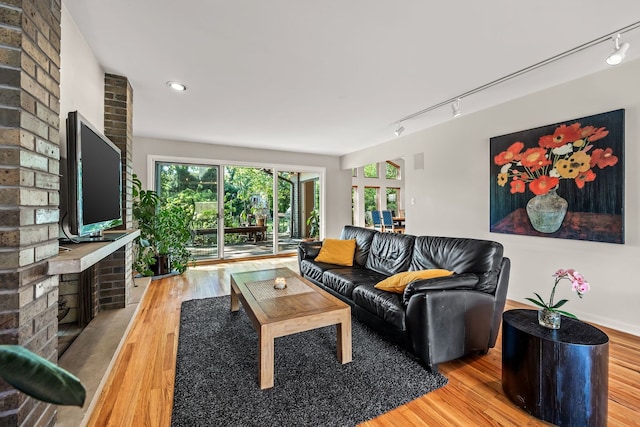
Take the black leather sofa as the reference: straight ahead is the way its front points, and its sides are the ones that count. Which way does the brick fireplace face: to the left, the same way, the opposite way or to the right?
the opposite way

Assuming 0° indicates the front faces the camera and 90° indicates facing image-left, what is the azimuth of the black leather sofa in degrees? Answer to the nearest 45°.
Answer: approximately 45°

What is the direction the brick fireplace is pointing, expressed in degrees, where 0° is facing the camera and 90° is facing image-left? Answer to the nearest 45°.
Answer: approximately 270°

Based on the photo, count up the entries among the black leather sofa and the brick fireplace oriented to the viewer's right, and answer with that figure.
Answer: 1

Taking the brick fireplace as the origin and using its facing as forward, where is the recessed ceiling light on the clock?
The recessed ceiling light is roughly at 10 o'clock from the brick fireplace.

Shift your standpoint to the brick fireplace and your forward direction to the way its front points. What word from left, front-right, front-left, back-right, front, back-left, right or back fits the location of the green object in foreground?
right

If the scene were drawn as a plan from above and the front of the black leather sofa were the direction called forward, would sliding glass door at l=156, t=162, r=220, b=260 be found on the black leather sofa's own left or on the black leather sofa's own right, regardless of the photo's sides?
on the black leather sofa's own right

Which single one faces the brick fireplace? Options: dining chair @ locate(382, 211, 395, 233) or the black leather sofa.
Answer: the black leather sofa

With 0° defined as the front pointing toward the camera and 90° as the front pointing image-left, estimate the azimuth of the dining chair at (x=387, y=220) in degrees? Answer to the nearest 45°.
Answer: approximately 225°

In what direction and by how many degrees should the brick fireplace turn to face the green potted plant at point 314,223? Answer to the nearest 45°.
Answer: approximately 45° to its left

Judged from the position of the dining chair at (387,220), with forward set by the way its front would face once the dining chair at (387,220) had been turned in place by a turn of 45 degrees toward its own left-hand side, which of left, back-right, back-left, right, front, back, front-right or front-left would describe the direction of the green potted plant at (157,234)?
back-left

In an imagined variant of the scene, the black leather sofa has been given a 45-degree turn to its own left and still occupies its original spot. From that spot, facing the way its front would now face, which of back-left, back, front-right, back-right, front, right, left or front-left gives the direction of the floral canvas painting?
back-left

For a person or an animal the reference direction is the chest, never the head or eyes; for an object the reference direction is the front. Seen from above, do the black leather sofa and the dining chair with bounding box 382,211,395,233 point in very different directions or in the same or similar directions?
very different directions
